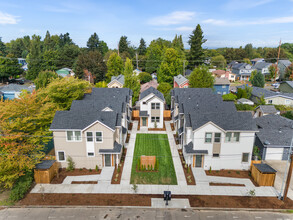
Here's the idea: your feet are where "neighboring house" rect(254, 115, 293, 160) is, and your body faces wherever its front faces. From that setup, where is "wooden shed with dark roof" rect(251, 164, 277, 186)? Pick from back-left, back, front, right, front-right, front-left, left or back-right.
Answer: front

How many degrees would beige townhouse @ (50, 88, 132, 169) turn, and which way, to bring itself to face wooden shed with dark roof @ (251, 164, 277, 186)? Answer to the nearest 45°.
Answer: approximately 45° to its left

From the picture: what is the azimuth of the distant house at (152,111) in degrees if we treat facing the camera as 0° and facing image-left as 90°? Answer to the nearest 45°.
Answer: approximately 0°

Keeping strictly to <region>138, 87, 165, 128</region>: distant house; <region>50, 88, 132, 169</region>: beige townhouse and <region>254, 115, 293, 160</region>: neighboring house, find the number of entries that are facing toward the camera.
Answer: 3

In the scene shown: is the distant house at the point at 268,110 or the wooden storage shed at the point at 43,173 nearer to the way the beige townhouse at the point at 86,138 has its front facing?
the wooden storage shed

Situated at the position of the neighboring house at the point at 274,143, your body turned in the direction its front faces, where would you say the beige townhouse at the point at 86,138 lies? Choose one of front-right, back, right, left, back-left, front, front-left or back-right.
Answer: front-right

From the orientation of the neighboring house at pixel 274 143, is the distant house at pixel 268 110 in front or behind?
behind

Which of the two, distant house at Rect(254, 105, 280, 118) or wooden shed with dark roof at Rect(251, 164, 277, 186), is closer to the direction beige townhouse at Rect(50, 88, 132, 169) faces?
the wooden shed with dark roof

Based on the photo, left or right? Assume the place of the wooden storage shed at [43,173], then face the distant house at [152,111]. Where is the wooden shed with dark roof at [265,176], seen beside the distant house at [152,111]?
right

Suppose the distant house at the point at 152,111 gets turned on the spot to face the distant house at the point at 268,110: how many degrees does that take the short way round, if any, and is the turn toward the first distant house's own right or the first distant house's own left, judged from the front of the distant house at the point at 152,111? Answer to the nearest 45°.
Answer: approximately 90° to the first distant house's own left

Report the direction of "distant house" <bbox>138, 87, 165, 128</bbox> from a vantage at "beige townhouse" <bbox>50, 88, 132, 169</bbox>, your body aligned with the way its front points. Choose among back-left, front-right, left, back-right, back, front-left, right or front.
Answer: back-left

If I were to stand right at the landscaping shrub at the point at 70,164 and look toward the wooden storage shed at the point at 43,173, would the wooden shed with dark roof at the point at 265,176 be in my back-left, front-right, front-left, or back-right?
back-left

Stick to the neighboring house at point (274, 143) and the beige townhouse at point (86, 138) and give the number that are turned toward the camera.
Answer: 2

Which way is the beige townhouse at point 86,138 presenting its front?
toward the camera

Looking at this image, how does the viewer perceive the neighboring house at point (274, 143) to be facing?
facing the viewer

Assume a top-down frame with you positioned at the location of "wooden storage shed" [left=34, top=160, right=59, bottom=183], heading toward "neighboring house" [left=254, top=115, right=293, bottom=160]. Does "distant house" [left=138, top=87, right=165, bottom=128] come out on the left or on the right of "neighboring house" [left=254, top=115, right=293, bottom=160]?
left

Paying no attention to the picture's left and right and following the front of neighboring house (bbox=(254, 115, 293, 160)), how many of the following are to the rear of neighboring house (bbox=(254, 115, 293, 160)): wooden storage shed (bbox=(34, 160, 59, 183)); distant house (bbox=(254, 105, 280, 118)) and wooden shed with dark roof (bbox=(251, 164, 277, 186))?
1

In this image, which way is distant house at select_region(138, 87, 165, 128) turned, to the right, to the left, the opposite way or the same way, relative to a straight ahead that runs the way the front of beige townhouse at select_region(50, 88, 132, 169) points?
the same way
